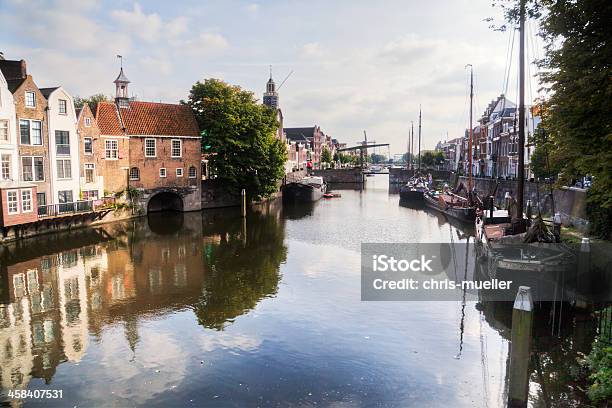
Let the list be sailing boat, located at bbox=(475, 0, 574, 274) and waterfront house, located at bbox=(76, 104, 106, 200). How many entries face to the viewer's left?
0

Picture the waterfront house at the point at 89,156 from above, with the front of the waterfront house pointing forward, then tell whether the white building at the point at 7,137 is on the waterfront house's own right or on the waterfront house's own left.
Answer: on the waterfront house's own right

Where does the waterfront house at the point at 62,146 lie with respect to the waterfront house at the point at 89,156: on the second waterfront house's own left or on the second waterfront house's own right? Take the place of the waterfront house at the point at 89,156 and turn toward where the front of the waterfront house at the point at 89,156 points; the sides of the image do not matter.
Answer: on the second waterfront house's own right

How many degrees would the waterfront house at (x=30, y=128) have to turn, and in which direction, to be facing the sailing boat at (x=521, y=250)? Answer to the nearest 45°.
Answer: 0° — it already faces it

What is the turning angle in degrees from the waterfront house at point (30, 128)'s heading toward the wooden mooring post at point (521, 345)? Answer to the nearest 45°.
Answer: approximately 45° to its right

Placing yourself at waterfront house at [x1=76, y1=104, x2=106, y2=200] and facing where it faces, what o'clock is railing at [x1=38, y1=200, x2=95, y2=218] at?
The railing is roughly at 2 o'clock from the waterfront house.

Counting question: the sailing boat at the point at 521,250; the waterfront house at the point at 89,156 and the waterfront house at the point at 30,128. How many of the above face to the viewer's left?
0

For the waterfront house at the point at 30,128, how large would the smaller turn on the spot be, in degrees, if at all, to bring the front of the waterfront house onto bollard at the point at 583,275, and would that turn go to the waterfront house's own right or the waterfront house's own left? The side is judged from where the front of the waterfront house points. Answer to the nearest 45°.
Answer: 0° — it already faces it

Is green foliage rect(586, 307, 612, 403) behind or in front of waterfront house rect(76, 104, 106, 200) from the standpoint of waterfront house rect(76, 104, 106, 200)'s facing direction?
in front

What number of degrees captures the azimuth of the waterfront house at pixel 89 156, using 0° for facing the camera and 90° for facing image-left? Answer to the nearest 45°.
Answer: approximately 315°

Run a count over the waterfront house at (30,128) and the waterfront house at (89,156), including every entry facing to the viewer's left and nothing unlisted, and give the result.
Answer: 0
